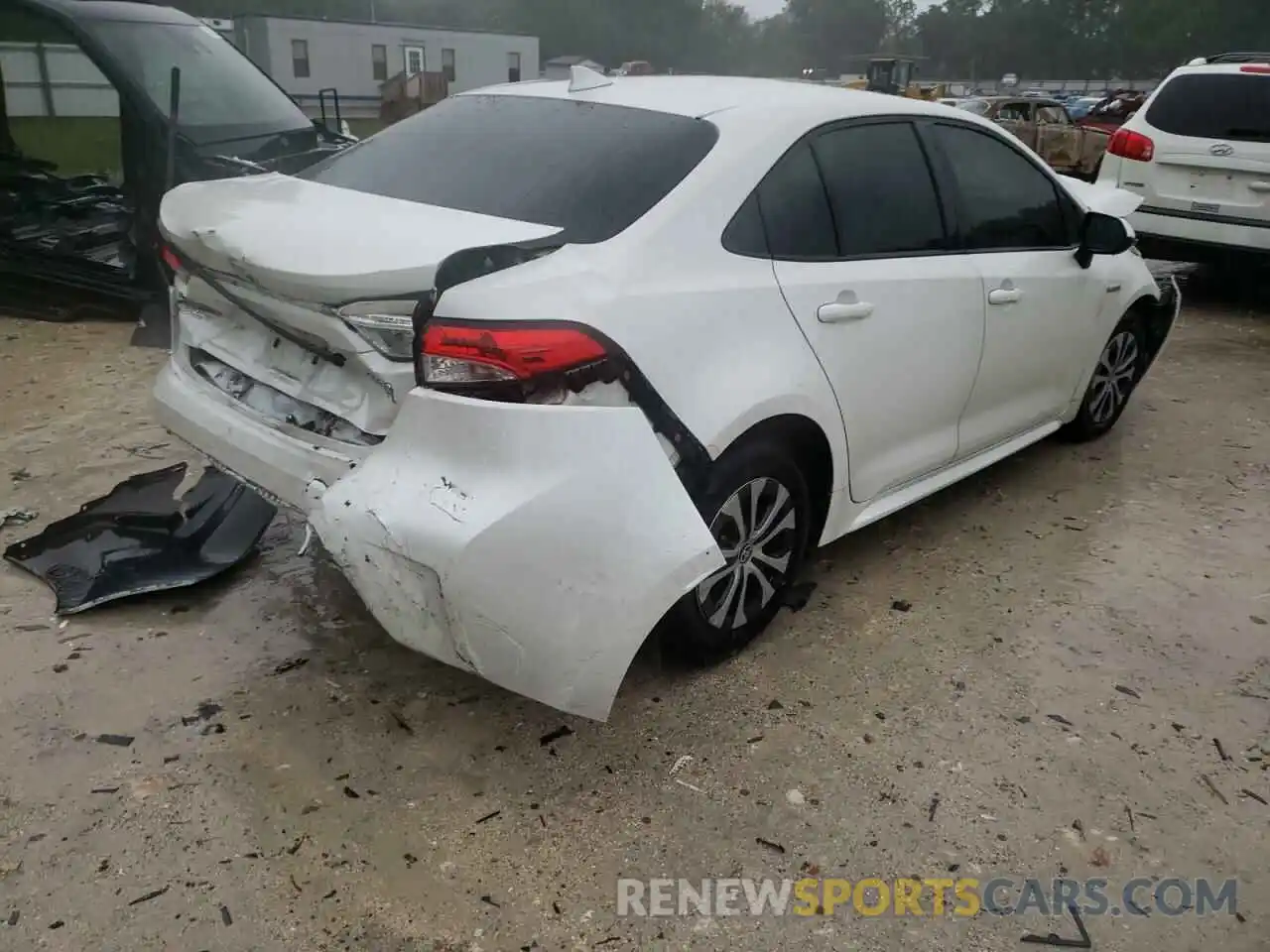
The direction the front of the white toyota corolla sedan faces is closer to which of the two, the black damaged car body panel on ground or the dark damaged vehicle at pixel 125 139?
the dark damaged vehicle

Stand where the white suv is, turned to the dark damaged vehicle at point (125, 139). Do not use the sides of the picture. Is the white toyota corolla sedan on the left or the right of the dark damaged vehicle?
left

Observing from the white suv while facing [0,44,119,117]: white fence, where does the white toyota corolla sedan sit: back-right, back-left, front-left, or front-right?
front-left

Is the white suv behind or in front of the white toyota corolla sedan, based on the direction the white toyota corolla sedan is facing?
in front

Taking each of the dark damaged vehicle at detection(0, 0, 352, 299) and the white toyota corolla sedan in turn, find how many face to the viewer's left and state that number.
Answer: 0

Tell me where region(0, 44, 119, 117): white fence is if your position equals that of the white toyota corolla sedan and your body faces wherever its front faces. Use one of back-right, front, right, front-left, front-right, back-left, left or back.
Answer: left

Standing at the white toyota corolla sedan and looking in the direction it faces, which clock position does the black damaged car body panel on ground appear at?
The black damaged car body panel on ground is roughly at 8 o'clock from the white toyota corolla sedan.

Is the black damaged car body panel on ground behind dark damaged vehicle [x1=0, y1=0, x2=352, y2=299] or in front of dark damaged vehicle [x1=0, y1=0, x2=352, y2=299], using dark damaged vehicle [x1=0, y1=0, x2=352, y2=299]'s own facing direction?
in front

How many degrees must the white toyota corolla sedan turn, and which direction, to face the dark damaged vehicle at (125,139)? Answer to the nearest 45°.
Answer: approximately 90° to its left

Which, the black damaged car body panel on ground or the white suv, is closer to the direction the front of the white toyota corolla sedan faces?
the white suv

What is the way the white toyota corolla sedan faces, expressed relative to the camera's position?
facing away from the viewer and to the right of the viewer

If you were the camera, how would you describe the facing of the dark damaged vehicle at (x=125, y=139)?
facing the viewer and to the right of the viewer

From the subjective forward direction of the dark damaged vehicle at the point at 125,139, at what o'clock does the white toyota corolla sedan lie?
The white toyota corolla sedan is roughly at 1 o'clock from the dark damaged vehicle.
